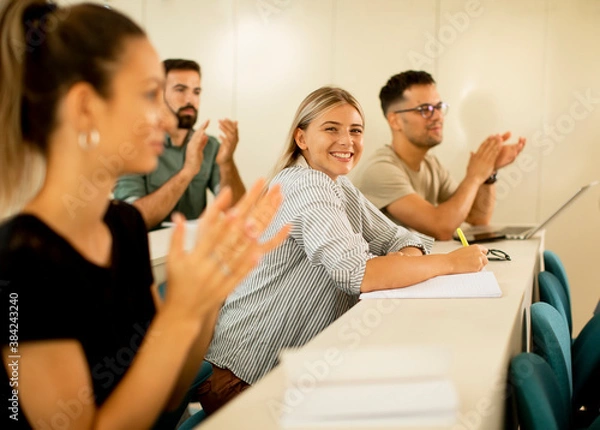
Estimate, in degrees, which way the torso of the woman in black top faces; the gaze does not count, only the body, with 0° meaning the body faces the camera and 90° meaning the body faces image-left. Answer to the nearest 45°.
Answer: approximately 270°

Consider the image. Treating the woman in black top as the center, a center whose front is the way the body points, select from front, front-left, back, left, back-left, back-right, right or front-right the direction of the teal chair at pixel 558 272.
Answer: front-left

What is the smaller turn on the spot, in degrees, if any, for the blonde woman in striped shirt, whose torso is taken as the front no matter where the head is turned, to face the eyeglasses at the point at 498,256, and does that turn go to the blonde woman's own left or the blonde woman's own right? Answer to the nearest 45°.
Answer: approximately 45° to the blonde woman's own left

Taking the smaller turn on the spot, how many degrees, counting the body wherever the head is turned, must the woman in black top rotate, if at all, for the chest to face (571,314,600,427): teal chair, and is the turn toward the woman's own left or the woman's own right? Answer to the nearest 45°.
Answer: approximately 45° to the woman's own left

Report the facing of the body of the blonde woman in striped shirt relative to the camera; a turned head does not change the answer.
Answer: to the viewer's right

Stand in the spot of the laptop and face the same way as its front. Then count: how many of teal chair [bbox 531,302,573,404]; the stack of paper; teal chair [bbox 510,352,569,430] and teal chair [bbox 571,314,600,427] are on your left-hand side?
4

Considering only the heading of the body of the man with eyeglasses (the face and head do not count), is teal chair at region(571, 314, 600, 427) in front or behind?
in front
